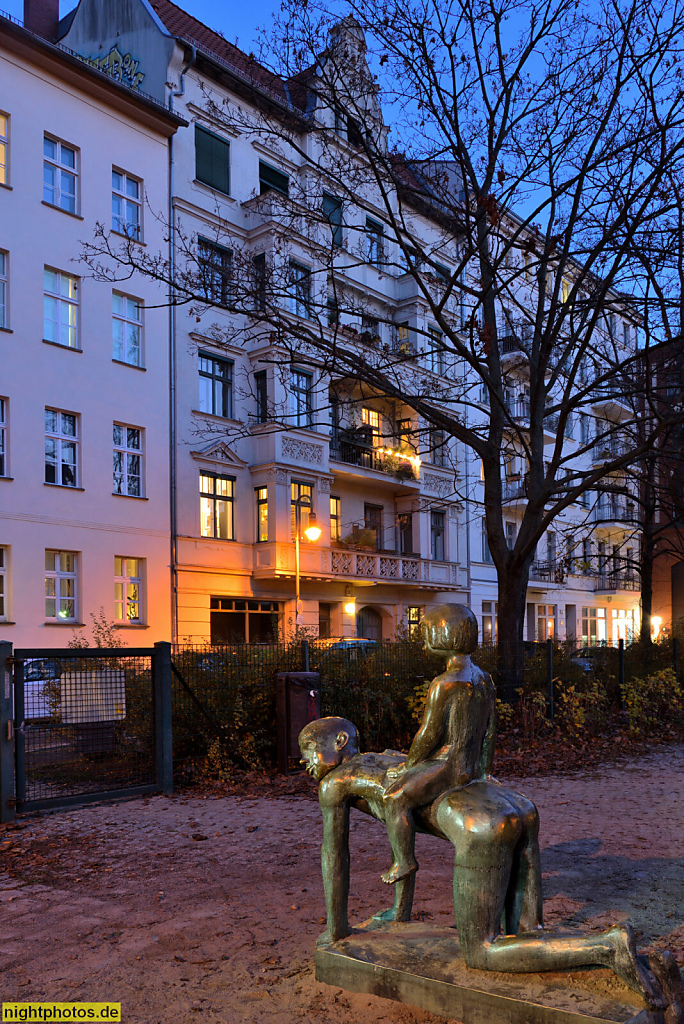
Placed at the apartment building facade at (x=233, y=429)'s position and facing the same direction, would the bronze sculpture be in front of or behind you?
in front

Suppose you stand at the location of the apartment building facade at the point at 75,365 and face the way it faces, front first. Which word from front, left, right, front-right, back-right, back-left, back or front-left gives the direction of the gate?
front-right

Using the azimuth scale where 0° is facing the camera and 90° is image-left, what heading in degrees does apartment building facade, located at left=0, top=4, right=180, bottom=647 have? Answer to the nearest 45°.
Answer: approximately 315°

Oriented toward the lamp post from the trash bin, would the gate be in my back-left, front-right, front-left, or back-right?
back-left

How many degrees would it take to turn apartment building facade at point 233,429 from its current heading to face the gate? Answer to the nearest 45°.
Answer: approximately 45° to its right

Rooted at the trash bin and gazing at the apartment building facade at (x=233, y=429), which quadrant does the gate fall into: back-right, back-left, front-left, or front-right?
back-left

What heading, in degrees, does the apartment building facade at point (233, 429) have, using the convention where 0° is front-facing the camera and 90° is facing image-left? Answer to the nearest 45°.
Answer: approximately 315°
